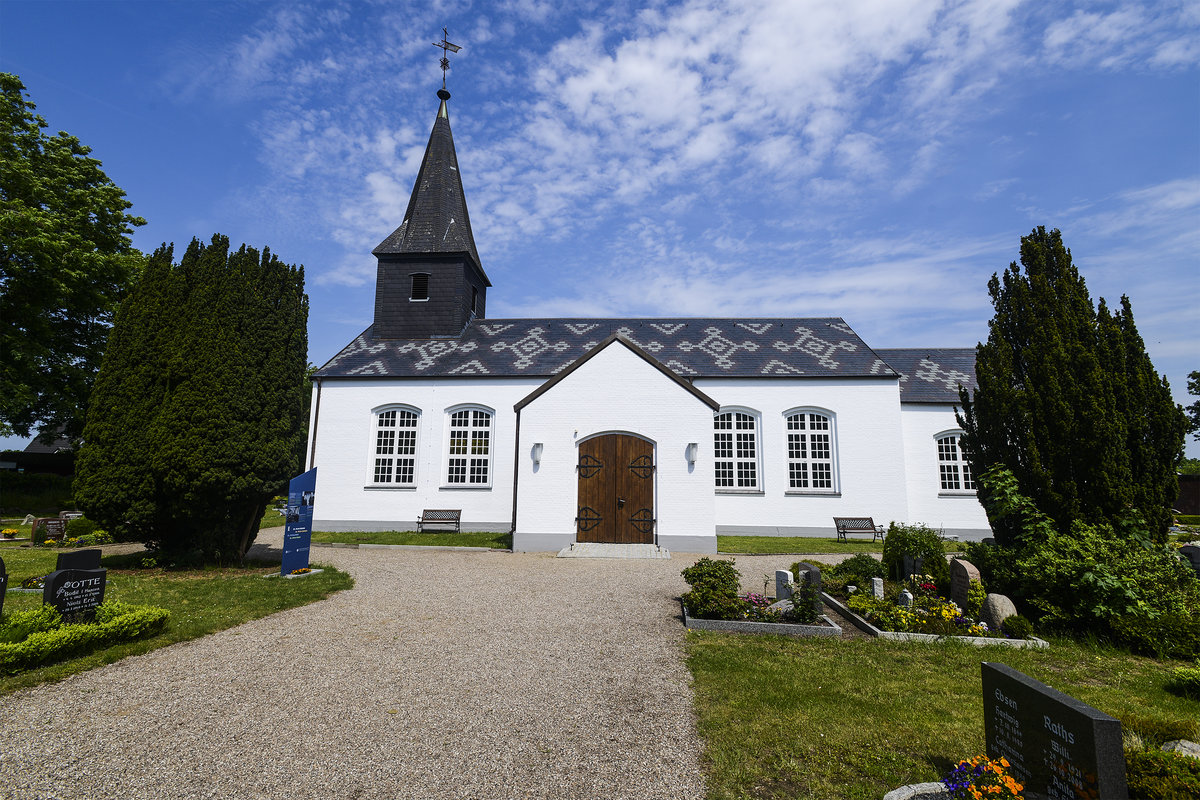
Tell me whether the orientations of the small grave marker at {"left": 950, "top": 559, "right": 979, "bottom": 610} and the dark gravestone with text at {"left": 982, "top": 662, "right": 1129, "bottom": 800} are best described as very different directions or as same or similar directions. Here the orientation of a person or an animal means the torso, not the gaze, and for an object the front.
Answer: same or similar directions

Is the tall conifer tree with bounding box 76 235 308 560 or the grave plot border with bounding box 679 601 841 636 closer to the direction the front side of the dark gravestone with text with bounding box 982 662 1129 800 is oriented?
the tall conifer tree

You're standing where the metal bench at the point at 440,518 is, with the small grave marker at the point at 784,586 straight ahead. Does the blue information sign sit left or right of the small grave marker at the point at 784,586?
right

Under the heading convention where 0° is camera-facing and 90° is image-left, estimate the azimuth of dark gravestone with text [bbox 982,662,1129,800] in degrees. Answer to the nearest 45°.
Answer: approximately 45°

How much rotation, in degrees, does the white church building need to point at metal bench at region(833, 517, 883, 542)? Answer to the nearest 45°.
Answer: approximately 90° to its left

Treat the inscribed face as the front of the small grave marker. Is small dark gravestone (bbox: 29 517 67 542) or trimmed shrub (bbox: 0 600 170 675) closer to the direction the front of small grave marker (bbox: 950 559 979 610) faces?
the trimmed shrub

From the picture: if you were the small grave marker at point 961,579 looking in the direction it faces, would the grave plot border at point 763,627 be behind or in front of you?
in front

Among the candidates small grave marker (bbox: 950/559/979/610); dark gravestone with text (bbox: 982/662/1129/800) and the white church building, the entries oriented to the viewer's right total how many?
0

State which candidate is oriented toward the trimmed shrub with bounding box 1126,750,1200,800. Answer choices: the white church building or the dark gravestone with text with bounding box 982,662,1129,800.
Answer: the white church building

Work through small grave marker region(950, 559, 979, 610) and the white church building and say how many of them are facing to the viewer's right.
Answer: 0

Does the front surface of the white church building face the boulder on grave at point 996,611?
yes

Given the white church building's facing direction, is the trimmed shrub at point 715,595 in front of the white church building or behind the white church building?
in front

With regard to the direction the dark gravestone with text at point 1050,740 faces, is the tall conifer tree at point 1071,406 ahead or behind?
behind

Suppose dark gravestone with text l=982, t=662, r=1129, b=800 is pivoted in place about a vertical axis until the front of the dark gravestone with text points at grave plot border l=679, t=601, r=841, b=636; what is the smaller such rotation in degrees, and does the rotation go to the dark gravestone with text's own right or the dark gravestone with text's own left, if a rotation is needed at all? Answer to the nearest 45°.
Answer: approximately 90° to the dark gravestone with text's own right

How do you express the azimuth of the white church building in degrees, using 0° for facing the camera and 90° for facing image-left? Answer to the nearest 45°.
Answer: approximately 0°

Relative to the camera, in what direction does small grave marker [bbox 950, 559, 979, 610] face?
facing the viewer and to the left of the viewer
